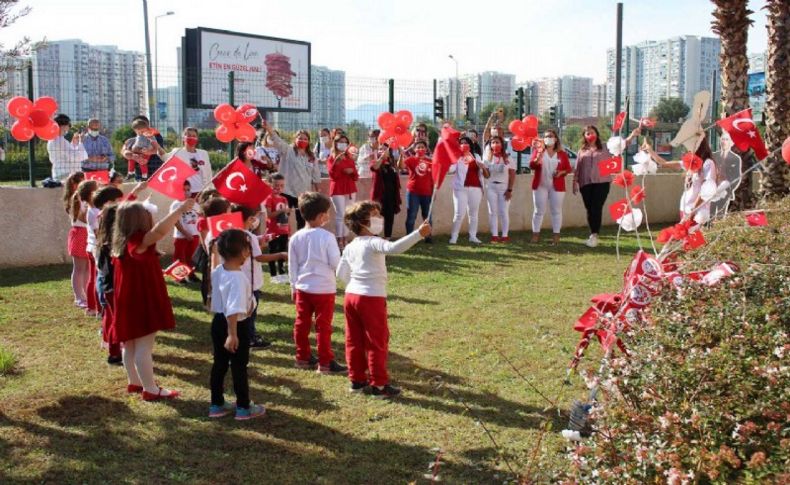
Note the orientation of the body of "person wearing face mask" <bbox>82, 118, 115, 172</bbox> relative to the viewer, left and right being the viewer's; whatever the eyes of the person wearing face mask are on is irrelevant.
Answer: facing the viewer

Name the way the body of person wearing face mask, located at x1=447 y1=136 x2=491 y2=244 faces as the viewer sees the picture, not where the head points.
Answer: toward the camera

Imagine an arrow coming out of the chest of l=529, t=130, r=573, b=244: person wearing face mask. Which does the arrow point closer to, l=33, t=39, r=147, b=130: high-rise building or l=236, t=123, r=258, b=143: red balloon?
the red balloon

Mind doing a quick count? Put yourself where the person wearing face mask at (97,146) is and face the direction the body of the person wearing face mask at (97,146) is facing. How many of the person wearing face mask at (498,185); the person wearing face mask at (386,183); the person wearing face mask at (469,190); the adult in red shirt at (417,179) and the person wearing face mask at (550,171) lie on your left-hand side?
5

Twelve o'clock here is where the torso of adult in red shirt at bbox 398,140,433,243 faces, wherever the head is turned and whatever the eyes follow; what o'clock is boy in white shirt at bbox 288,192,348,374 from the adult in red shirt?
The boy in white shirt is roughly at 12 o'clock from the adult in red shirt.

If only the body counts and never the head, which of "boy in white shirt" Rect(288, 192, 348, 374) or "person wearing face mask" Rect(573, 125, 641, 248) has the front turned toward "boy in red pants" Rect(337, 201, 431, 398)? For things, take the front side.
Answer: the person wearing face mask

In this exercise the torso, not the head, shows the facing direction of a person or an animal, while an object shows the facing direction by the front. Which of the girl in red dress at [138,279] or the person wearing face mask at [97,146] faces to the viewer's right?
the girl in red dress

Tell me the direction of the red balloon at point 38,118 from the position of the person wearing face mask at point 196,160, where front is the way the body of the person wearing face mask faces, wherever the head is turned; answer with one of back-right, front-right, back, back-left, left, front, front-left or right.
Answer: front-right

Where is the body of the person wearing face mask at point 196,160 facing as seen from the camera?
toward the camera

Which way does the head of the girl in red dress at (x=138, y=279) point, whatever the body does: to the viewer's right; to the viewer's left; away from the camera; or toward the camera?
away from the camera

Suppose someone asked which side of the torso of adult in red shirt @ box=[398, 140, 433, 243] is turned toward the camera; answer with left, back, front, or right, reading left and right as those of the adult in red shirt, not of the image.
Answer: front

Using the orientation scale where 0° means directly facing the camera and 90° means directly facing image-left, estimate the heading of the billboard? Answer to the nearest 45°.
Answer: approximately 315°

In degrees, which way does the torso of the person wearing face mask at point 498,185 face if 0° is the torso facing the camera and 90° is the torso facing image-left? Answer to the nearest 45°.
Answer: approximately 0°

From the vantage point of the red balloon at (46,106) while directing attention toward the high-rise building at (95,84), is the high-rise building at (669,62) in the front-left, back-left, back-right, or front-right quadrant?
front-right

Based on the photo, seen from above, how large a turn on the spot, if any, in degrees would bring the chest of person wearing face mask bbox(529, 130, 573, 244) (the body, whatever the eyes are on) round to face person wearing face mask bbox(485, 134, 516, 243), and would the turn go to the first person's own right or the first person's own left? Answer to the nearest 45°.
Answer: approximately 90° to the first person's own right

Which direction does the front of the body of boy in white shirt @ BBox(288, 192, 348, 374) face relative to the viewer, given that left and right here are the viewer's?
facing away from the viewer and to the right of the viewer
